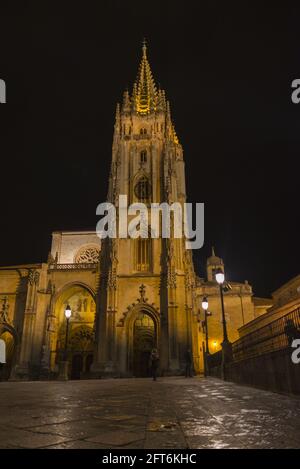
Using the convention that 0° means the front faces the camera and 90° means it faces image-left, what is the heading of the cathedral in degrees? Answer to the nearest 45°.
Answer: approximately 0°

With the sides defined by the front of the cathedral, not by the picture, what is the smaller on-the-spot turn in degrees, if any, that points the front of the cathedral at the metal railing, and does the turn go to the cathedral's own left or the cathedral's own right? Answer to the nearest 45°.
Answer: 0° — it already faces it
